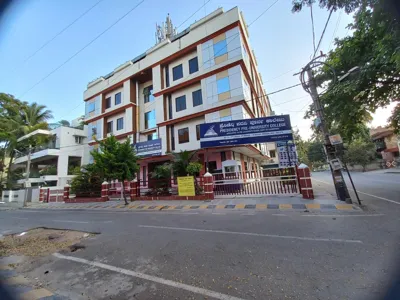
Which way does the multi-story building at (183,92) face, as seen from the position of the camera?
facing the viewer and to the left of the viewer

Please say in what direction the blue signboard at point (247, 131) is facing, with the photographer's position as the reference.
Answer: facing the viewer

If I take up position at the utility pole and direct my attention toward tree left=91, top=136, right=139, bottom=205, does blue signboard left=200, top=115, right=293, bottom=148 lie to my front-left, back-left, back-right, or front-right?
front-right

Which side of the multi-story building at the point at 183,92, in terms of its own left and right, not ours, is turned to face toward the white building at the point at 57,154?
right

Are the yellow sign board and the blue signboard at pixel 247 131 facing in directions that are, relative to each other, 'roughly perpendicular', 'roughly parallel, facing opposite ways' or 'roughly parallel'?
roughly parallel

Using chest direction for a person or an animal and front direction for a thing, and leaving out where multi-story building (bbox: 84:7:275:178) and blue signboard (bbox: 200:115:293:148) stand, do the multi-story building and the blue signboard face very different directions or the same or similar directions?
same or similar directions

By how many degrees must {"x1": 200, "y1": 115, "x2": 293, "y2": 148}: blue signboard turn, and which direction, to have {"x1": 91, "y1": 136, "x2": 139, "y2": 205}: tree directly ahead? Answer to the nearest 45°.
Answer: approximately 90° to its right

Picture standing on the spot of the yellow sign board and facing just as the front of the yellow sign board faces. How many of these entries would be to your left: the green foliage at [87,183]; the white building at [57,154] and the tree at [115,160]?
0

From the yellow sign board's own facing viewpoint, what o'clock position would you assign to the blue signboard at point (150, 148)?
The blue signboard is roughly at 5 o'clock from the yellow sign board.

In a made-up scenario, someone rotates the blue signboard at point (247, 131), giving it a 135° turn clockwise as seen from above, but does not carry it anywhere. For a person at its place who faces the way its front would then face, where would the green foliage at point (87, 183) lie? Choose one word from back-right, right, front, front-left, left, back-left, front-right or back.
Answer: front-left

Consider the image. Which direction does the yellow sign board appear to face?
toward the camera

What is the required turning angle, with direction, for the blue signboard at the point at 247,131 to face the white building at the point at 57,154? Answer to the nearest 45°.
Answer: approximately 90° to its right

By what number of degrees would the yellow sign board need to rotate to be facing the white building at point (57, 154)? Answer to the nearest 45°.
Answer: approximately 135° to its right

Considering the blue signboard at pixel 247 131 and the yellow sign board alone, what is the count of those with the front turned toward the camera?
2

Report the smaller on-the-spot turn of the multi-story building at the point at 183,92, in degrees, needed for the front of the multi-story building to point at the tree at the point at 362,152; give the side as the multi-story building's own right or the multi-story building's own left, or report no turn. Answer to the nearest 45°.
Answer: approximately 135° to the multi-story building's own left
